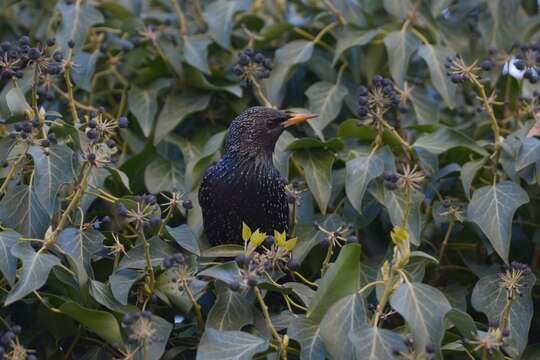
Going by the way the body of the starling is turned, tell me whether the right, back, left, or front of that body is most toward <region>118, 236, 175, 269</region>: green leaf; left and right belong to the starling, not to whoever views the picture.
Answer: right

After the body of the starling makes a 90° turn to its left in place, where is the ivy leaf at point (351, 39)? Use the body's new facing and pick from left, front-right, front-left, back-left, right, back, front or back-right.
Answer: front

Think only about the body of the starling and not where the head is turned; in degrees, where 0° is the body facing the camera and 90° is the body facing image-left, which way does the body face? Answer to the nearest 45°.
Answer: approximately 315°

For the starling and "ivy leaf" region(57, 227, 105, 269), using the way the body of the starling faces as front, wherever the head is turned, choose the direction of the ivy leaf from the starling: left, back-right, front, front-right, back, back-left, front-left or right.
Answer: right

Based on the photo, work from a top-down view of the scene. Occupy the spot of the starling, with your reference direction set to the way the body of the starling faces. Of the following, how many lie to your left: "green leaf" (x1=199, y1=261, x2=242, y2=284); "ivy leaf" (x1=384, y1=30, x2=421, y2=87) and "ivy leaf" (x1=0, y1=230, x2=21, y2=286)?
1

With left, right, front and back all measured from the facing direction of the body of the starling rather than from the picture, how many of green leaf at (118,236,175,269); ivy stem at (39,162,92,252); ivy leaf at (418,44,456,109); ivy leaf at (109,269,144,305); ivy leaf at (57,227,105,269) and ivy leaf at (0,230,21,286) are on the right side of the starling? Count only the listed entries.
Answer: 5

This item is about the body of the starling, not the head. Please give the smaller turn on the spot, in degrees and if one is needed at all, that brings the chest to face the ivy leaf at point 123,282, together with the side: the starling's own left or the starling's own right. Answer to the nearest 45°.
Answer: approximately 90° to the starling's own right

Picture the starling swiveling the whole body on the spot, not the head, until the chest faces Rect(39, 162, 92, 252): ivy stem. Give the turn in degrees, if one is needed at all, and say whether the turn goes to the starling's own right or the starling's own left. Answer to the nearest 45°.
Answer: approximately 90° to the starling's own right

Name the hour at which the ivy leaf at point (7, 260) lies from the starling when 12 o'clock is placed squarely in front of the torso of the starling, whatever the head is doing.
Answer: The ivy leaf is roughly at 3 o'clock from the starling.

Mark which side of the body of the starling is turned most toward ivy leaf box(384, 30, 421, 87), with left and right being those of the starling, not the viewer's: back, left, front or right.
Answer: left

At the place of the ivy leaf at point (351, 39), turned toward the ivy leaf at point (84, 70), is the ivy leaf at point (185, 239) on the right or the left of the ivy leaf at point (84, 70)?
left

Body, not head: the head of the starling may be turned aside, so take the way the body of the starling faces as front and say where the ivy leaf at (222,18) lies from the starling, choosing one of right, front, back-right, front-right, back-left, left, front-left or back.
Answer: back-left
